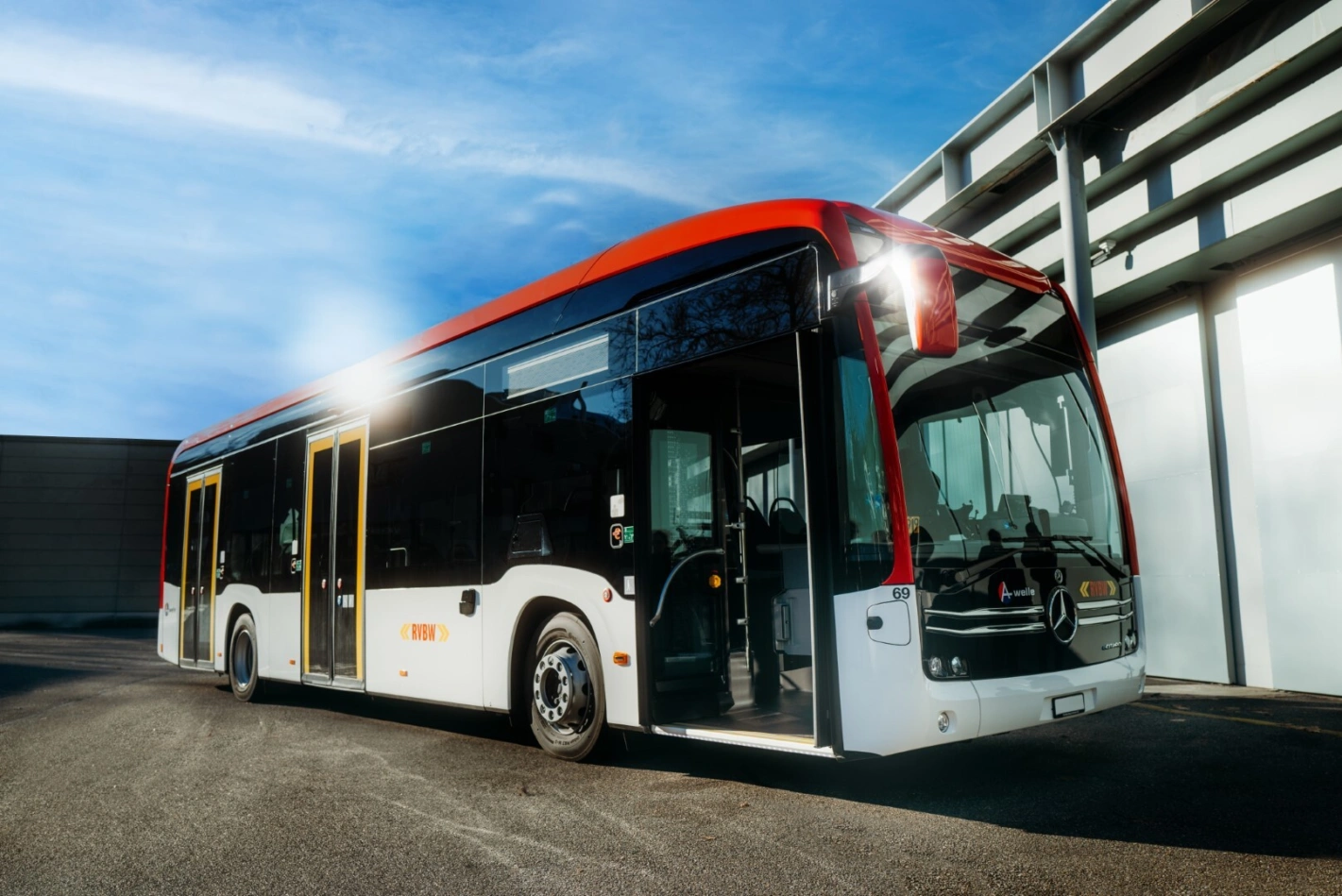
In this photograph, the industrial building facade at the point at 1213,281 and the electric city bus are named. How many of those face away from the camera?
0

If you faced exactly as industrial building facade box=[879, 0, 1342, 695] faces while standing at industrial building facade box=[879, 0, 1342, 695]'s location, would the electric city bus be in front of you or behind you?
in front

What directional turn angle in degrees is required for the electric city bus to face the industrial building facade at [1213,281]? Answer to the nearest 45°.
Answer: approximately 90° to its left

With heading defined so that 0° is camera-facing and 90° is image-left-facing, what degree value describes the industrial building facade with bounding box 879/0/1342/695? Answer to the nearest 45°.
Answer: approximately 45°
